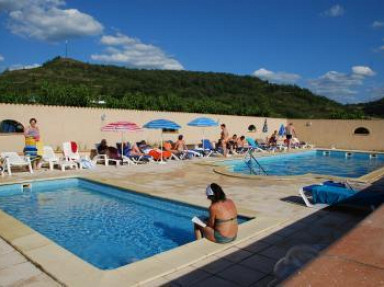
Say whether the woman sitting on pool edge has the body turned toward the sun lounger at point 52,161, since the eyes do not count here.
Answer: yes

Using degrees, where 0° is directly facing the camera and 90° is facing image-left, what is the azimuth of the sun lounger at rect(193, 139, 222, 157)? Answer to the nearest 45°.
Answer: approximately 315°

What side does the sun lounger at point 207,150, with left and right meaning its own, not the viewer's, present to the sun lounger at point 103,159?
right

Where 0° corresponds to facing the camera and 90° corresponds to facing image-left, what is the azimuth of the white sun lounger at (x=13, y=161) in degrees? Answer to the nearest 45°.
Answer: approximately 315°

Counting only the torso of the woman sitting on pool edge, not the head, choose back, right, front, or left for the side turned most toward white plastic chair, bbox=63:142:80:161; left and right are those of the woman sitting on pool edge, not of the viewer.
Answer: front

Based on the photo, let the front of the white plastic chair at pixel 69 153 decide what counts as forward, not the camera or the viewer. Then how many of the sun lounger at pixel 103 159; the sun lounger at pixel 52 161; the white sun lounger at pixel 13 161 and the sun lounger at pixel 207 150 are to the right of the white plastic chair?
2

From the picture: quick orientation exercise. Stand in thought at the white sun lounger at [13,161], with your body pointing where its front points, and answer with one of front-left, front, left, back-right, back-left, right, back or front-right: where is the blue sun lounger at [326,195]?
front

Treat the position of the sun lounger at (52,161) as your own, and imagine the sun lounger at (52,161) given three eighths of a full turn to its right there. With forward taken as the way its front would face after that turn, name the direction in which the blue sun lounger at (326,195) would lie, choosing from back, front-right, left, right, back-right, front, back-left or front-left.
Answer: back-left

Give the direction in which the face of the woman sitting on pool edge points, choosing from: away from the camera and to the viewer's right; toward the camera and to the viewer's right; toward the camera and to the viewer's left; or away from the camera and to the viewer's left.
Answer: away from the camera and to the viewer's left

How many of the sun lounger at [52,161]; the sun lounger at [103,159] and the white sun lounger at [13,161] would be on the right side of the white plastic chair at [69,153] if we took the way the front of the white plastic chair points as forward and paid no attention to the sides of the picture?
2

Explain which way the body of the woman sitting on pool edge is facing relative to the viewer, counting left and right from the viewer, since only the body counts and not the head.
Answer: facing away from the viewer and to the left of the viewer

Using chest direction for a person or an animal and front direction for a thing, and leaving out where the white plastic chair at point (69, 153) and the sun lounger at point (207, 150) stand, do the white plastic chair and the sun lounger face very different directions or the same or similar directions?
same or similar directions

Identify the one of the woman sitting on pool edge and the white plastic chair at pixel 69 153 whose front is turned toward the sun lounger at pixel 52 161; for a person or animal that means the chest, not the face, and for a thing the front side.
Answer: the woman sitting on pool edge

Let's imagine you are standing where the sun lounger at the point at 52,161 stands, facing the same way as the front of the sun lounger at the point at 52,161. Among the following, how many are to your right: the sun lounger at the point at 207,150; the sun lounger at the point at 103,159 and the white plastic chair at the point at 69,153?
0

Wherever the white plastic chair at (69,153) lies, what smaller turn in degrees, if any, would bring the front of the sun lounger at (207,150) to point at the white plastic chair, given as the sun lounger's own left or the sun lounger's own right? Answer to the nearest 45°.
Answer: approximately 90° to the sun lounger's own right
